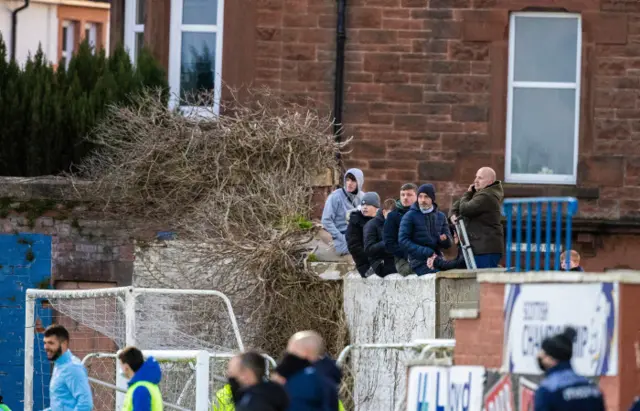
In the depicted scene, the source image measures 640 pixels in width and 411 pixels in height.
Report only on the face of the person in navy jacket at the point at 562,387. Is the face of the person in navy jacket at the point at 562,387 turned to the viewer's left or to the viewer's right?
to the viewer's left

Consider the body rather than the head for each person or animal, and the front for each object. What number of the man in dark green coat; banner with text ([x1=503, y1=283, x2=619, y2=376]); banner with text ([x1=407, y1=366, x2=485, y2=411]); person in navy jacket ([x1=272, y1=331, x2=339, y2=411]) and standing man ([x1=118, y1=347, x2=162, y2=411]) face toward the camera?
2

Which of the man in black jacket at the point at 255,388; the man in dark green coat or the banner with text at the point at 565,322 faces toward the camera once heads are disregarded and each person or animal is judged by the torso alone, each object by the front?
the banner with text

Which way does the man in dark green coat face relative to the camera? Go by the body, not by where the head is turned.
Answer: to the viewer's left

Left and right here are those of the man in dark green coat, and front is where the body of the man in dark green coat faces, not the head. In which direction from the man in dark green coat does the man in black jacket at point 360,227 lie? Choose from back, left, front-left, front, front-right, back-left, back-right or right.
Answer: front-right

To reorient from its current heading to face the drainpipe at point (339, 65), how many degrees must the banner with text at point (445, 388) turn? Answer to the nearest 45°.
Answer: approximately 180°

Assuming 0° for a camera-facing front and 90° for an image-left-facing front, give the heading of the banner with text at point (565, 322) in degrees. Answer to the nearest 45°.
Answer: approximately 0°

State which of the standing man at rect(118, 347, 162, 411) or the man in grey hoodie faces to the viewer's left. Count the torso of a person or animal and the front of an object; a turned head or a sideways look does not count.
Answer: the standing man

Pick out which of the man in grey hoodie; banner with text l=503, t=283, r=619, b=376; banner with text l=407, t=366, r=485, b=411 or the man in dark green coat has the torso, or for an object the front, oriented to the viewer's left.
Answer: the man in dark green coat

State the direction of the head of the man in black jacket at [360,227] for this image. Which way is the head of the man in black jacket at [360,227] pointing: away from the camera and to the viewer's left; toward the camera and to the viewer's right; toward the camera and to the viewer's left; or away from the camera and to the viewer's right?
toward the camera and to the viewer's left
